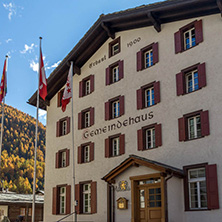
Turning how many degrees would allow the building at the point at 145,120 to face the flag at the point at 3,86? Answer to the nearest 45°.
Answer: approximately 45° to its right

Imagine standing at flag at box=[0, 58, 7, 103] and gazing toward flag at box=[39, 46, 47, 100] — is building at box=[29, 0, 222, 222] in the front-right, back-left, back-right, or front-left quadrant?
front-left

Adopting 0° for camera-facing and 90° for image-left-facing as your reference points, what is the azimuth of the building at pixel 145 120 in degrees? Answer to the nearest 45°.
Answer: approximately 45°

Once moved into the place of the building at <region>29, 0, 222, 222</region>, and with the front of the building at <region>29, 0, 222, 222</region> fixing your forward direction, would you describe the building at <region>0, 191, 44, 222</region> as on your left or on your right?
on your right

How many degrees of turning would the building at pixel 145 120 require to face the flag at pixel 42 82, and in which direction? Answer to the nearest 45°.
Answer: approximately 45° to its right
